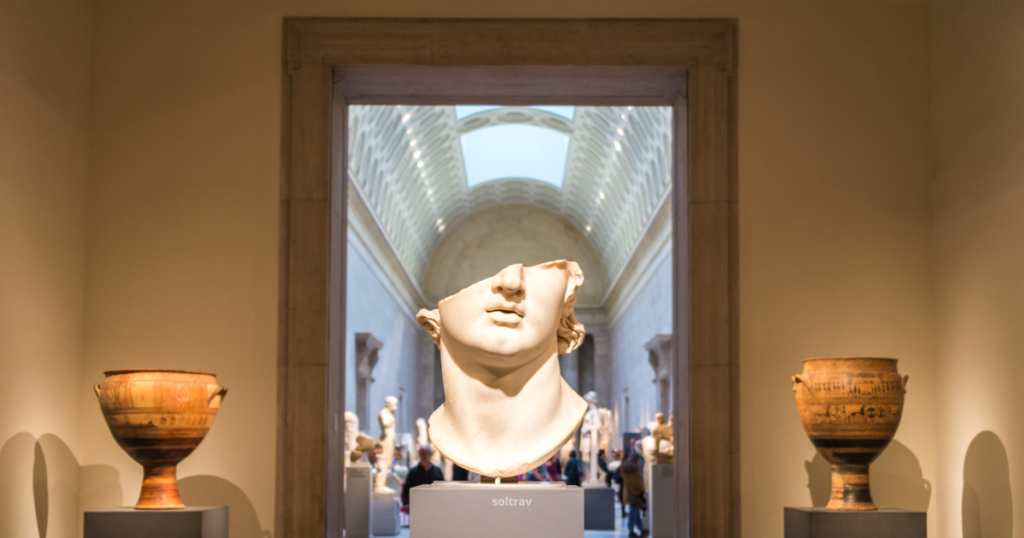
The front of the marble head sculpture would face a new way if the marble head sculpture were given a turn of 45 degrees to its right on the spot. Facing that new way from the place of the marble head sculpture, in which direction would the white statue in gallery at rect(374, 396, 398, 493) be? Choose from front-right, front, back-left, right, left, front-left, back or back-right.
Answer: back-right

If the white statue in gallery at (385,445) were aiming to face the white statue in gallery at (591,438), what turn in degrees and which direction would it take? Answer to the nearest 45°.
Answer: approximately 45° to its left

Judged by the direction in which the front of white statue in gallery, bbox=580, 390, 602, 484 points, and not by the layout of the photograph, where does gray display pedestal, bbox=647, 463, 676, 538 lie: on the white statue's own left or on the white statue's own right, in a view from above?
on the white statue's own left

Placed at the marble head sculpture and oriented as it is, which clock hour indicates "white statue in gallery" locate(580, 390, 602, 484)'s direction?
The white statue in gallery is roughly at 6 o'clock from the marble head sculpture.

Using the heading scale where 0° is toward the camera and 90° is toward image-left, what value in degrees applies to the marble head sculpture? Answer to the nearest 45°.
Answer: approximately 0°

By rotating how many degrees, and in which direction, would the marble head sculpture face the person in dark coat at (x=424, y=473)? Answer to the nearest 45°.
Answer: approximately 180°

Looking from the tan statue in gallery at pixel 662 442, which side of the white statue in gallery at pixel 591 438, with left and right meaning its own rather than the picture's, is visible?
left

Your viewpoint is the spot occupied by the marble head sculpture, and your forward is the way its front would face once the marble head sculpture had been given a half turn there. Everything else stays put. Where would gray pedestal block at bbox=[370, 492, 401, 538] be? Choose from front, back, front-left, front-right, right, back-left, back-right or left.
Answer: front
